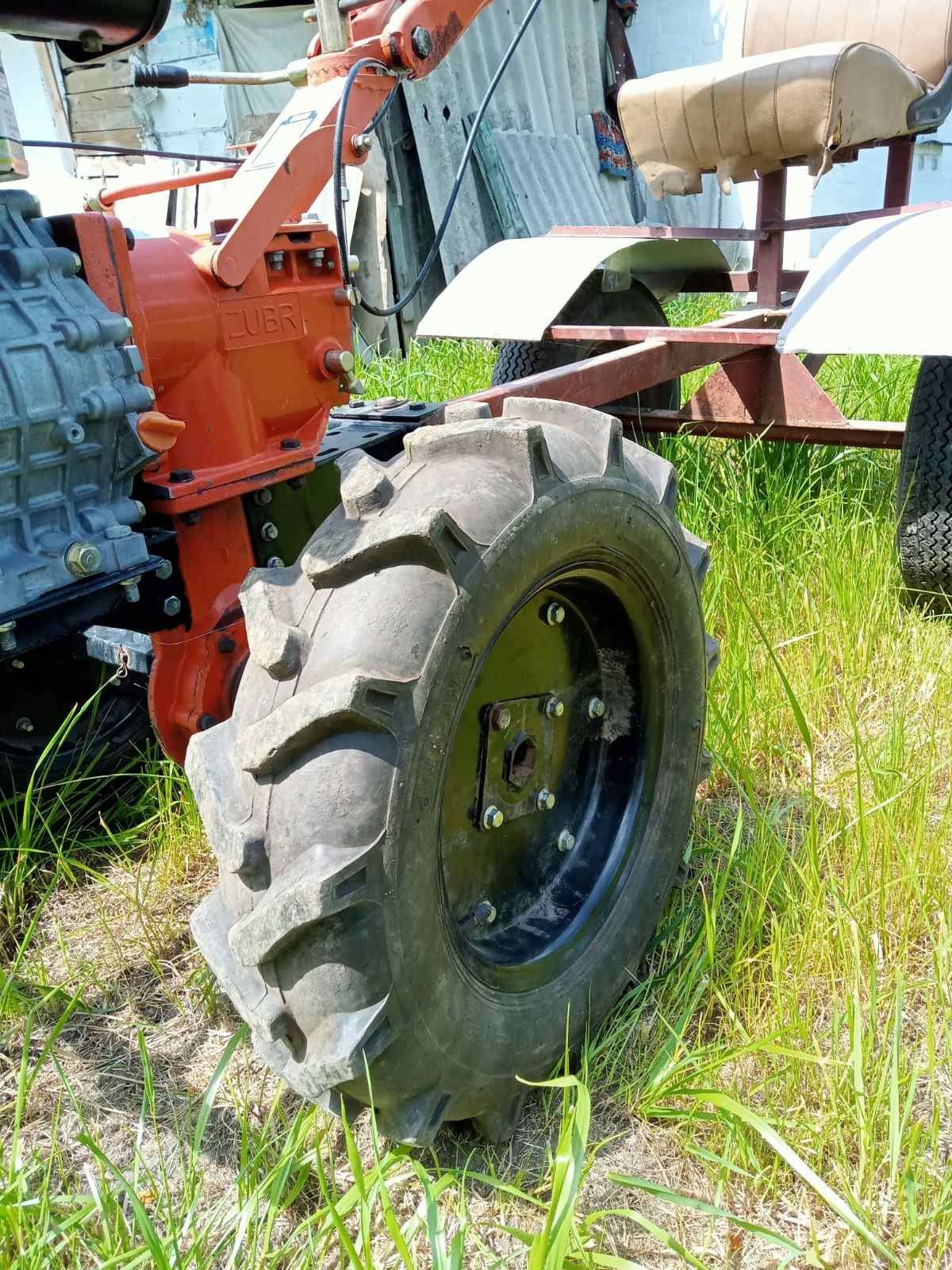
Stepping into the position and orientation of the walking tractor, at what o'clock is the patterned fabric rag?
The patterned fabric rag is roughly at 5 o'clock from the walking tractor.

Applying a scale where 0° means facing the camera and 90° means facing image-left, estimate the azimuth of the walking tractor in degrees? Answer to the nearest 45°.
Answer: approximately 45°
